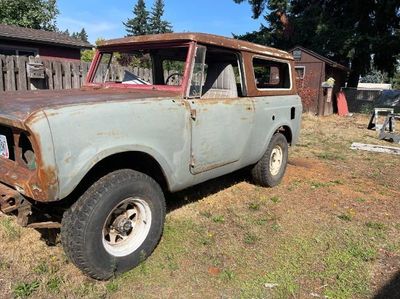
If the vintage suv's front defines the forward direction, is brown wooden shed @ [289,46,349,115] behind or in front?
behind

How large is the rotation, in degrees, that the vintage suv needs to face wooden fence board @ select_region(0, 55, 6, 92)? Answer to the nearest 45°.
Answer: approximately 90° to its right

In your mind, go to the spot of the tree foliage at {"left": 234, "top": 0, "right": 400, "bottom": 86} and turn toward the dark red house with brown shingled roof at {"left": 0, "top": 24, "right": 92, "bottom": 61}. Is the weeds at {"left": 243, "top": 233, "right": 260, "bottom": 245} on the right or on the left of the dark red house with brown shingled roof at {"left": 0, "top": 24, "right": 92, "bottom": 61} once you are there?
left

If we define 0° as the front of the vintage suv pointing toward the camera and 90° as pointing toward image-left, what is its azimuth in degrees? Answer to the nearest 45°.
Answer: approximately 45°

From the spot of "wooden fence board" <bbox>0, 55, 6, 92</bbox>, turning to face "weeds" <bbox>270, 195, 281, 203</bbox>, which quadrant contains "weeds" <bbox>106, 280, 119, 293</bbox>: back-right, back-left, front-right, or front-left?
front-right

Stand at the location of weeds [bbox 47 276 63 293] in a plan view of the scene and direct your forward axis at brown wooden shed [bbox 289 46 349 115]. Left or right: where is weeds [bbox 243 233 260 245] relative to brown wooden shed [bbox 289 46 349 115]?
right

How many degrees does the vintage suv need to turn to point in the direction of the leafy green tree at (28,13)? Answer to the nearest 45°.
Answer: approximately 135° to its right

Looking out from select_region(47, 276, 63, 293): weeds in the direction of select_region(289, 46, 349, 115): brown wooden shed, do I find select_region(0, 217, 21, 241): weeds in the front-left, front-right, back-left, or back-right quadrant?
front-left

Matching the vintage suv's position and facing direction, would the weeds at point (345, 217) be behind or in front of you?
behind

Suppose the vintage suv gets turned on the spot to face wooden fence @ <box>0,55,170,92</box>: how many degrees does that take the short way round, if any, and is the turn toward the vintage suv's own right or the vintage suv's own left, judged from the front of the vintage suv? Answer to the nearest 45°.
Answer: approximately 90° to the vintage suv's own right

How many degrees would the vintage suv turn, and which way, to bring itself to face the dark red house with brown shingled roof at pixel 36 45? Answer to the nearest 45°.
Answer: approximately 135° to its right
